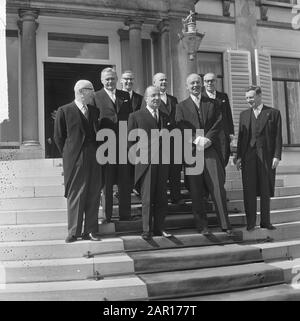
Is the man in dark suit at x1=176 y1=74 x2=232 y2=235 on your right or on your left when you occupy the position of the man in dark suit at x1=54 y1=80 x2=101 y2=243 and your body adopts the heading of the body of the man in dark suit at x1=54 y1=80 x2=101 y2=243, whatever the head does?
on your left

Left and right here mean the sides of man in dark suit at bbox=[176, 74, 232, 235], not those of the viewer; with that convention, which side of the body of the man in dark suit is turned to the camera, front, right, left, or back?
front

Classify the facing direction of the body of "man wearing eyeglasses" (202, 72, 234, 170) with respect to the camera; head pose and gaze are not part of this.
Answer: toward the camera

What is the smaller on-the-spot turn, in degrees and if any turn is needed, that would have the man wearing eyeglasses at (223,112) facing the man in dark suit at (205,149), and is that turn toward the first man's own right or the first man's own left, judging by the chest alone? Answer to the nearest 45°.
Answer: approximately 45° to the first man's own right

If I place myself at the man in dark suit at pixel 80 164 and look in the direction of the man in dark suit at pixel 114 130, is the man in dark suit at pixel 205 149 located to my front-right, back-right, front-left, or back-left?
front-right

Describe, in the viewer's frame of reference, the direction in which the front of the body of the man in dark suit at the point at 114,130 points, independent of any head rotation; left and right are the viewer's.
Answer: facing the viewer

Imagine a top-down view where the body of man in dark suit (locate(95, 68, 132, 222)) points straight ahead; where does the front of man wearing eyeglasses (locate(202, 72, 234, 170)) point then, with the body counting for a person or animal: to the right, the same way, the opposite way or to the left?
the same way

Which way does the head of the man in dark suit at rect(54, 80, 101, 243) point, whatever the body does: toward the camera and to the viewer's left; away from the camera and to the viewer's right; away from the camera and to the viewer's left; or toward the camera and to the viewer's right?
toward the camera and to the viewer's right

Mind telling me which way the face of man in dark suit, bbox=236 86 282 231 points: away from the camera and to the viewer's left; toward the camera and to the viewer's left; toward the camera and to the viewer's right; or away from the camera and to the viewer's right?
toward the camera and to the viewer's left

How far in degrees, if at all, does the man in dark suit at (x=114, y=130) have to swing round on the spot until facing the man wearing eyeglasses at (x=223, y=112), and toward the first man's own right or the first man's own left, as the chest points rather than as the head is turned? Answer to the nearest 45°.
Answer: approximately 90° to the first man's own left

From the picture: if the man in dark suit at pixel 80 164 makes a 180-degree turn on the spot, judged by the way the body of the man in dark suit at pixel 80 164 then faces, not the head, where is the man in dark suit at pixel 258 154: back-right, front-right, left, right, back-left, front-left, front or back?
back-right

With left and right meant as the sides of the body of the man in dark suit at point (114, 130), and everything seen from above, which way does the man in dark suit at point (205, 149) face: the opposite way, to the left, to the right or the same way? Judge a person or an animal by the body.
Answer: the same way

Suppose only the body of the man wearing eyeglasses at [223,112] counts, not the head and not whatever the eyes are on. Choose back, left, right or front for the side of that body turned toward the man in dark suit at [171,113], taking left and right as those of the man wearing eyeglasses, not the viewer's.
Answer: right

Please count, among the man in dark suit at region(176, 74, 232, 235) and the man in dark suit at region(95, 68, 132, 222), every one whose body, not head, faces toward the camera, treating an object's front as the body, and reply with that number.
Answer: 2

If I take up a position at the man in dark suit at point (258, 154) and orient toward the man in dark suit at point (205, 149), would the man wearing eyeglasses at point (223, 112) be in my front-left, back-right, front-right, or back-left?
front-right

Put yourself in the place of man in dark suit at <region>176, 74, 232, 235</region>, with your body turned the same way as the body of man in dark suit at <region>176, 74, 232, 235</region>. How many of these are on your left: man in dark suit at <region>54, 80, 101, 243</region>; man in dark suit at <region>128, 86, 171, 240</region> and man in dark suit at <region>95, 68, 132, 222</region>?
0

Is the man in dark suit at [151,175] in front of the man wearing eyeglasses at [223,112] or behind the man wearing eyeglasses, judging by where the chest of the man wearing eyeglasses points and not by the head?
in front

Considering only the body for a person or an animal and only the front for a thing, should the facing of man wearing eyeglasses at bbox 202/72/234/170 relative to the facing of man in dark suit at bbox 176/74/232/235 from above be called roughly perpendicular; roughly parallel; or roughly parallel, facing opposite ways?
roughly parallel
